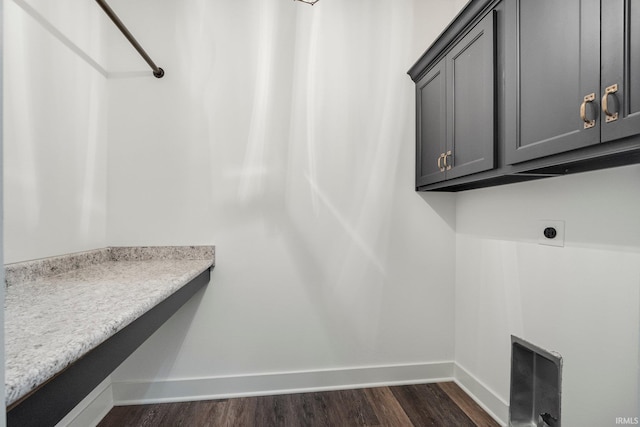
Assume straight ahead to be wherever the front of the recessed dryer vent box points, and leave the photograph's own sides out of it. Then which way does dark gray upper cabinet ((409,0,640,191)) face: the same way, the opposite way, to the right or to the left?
the same way

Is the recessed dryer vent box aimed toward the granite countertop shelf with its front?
yes

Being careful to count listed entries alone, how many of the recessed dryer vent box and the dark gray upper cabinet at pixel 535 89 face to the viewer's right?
0

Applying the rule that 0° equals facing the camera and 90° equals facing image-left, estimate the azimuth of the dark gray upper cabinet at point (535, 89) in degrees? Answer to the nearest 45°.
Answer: approximately 45°

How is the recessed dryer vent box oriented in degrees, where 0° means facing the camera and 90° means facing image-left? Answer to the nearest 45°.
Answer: approximately 45°

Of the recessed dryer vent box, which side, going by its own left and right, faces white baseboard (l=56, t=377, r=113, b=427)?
front
